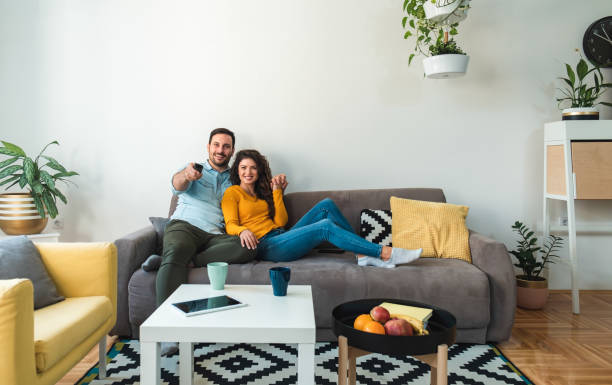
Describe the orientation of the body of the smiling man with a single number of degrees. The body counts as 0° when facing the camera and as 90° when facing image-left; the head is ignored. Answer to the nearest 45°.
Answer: approximately 0°

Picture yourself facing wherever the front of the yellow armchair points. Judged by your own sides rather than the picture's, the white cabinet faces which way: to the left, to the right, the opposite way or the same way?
to the right

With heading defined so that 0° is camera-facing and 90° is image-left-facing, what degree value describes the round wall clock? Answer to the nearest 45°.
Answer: approximately 0°

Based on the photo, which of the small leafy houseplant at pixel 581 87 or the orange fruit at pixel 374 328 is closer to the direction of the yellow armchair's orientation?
the orange fruit

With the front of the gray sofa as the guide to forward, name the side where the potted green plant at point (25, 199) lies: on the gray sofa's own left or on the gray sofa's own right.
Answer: on the gray sofa's own right

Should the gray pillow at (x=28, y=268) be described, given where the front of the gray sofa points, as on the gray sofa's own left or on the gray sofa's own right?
on the gray sofa's own right
